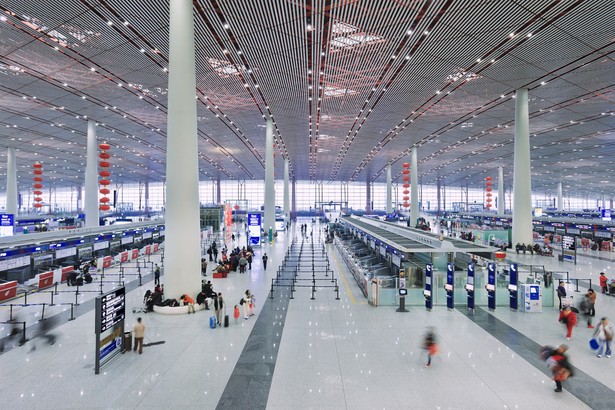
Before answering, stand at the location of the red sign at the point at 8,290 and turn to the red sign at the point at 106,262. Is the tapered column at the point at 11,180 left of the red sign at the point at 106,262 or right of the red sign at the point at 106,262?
left

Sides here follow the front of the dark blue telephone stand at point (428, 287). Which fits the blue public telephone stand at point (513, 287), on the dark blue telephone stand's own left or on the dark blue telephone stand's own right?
on the dark blue telephone stand's own left

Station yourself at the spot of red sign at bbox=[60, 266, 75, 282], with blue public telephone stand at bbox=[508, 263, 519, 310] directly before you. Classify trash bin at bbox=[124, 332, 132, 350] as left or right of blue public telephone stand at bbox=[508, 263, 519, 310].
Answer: right

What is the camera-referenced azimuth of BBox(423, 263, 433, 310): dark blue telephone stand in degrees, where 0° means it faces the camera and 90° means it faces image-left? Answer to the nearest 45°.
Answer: approximately 0°

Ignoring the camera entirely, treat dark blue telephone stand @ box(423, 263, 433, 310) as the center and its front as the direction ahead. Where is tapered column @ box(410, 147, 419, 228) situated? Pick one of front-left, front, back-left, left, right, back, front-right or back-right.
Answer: back

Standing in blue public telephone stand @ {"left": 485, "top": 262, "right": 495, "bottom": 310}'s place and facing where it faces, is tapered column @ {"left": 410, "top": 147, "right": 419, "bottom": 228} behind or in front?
behind

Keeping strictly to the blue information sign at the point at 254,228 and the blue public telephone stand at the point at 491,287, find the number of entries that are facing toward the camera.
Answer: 2

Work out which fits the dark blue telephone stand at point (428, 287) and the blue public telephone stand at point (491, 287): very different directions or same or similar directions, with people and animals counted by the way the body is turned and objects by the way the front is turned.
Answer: same or similar directions

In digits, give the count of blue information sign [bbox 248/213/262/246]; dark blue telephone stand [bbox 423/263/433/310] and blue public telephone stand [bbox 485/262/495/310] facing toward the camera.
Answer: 3

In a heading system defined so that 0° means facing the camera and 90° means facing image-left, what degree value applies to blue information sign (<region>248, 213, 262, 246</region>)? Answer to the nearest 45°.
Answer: approximately 0°

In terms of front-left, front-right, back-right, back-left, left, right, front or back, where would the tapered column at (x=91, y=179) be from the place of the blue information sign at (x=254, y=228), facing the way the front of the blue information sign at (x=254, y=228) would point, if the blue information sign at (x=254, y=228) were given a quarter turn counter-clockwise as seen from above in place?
back

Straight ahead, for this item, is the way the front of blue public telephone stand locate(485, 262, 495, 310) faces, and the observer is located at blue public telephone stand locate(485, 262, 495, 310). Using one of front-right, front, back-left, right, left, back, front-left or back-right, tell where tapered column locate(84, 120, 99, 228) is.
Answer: right

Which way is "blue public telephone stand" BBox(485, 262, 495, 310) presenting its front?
toward the camera
